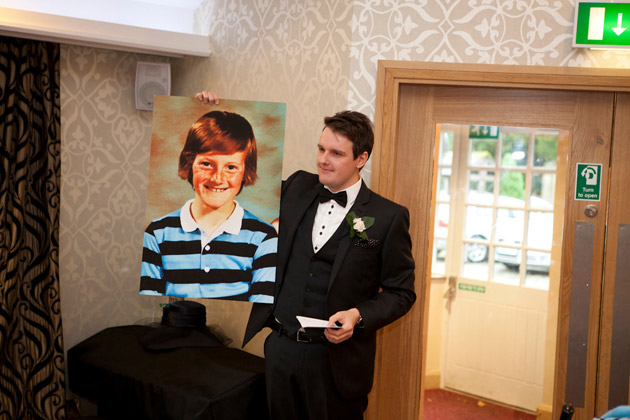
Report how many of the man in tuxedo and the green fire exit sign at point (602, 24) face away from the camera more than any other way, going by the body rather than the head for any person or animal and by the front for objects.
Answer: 0

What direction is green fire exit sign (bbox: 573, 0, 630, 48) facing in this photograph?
toward the camera

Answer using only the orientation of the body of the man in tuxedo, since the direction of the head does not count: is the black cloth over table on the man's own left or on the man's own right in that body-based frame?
on the man's own right

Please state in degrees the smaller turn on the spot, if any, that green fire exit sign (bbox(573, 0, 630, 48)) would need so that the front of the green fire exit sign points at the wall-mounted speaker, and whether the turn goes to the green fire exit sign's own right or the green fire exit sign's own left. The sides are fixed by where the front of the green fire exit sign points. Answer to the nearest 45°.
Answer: approximately 90° to the green fire exit sign's own right

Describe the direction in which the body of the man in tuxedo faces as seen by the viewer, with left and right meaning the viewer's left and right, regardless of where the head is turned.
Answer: facing the viewer and to the left of the viewer

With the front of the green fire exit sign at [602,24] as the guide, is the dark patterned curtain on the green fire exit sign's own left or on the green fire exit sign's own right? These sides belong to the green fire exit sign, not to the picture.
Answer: on the green fire exit sign's own right

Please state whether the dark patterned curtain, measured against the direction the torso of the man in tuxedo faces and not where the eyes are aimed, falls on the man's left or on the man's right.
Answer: on the man's right

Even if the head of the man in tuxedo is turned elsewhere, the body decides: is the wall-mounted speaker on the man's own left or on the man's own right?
on the man's own right

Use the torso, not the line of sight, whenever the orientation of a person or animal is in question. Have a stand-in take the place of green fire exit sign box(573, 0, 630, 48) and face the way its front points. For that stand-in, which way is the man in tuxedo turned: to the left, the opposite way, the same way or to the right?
the same way
